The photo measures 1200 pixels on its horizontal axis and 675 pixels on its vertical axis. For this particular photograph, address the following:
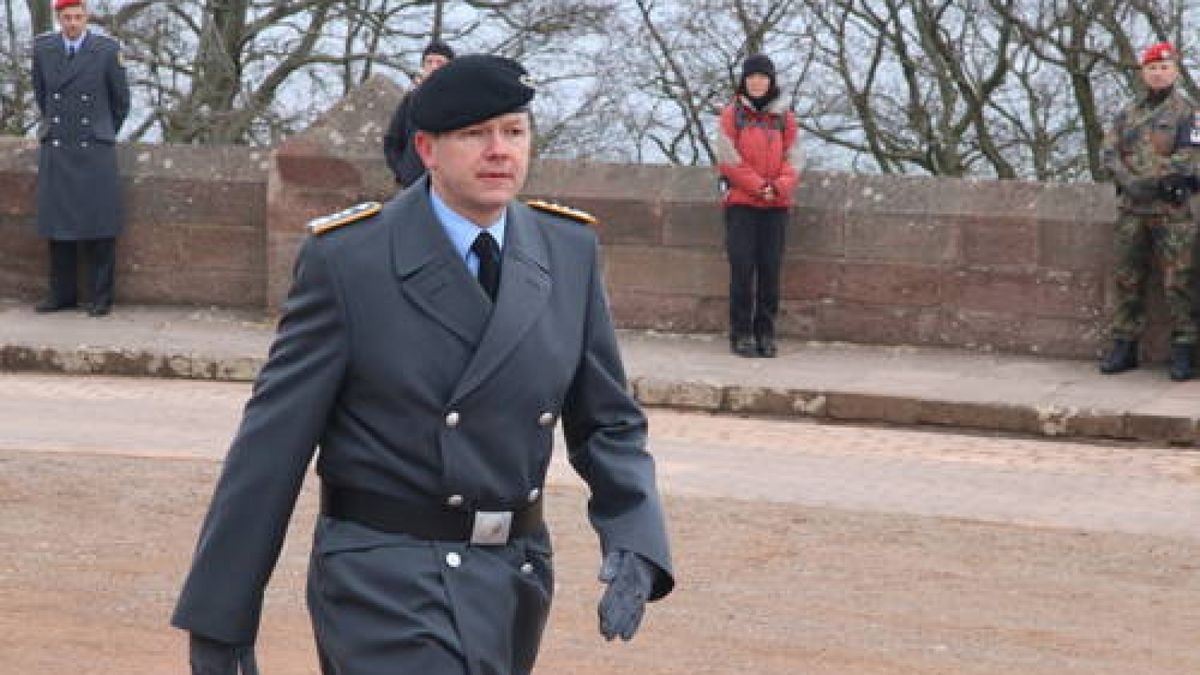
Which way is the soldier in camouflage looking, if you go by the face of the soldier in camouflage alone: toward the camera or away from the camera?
toward the camera

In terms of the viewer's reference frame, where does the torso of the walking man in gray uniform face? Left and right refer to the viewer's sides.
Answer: facing the viewer and to the right of the viewer

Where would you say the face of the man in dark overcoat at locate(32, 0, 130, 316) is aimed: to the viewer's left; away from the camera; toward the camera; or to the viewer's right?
toward the camera

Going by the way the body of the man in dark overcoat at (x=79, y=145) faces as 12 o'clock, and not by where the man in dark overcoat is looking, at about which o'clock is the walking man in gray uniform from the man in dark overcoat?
The walking man in gray uniform is roughly at 12 o'clock from the man in dark overcoat.

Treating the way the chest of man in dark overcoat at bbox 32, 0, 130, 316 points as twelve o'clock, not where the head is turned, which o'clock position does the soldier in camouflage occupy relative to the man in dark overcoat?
The soldier in camouflage is roughly at 10 o'clock from the man in dark overcoat.

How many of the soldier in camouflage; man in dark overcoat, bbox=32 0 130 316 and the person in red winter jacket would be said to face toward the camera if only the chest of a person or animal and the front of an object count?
3

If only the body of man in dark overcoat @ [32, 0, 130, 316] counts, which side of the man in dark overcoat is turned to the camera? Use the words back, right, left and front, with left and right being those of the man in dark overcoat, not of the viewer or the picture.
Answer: front

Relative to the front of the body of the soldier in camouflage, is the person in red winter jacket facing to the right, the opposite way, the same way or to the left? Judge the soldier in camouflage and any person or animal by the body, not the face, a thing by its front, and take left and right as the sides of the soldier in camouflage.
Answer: the same way

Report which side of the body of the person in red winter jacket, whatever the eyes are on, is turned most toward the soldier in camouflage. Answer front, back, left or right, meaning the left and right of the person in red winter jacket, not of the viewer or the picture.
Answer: left

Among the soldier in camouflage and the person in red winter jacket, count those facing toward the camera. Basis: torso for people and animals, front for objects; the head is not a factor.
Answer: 2

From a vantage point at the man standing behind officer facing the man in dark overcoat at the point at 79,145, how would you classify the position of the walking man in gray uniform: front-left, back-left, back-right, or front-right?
back-left

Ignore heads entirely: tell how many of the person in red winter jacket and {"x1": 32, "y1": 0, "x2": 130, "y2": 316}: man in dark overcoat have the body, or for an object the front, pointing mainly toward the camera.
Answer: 2

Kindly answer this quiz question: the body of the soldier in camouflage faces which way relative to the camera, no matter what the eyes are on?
toward the camera

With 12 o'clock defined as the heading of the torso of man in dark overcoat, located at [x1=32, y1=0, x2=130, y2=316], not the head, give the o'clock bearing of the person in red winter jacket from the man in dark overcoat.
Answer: The person in red winter jacket is roughly at 10 o'clock from the man in dark overcoat.

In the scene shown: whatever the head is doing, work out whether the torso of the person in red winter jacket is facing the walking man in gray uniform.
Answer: yes
